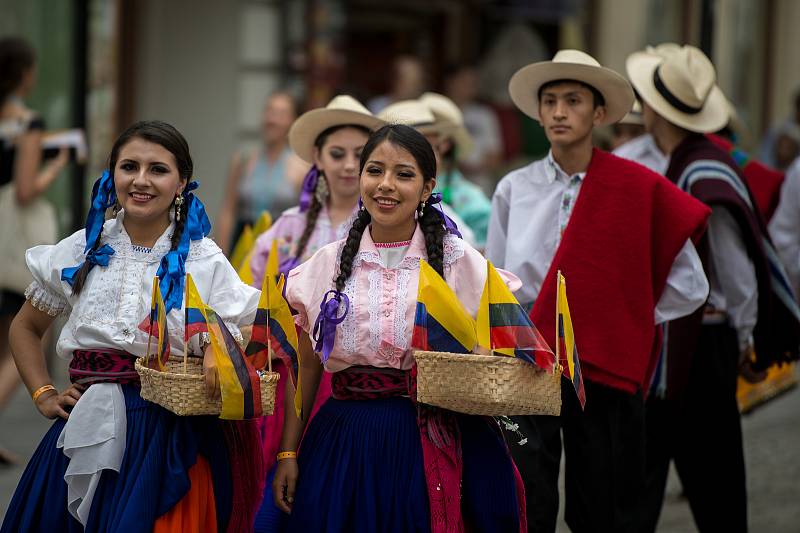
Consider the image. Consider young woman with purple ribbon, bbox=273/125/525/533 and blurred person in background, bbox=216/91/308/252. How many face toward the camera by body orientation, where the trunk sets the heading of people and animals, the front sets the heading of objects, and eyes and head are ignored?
2

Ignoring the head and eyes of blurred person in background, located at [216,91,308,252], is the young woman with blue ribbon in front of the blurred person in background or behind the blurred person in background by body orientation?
in front

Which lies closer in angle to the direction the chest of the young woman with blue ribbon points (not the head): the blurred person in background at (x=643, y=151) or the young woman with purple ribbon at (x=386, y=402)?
the young woman with purple ribbon

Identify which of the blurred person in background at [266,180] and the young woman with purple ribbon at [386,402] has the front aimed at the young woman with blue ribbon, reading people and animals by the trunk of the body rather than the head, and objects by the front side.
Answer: the blurred person in background

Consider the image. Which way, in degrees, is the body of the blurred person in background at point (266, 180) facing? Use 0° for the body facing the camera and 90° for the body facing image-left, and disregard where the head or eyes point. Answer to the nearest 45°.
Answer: approximately 0°

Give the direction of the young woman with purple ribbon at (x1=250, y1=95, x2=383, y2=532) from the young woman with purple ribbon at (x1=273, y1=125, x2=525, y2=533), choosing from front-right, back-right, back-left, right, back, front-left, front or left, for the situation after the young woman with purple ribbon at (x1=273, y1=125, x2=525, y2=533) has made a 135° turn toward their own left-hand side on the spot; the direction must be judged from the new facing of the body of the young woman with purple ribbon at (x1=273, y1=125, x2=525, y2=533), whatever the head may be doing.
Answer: front-left

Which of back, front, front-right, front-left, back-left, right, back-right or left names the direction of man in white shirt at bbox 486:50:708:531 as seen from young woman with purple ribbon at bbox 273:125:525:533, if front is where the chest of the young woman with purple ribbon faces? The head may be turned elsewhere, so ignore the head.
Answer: back-left

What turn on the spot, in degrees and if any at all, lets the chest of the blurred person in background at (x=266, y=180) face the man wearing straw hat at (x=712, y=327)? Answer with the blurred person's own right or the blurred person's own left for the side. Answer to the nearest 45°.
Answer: approximately 45° to the blurred person's own left

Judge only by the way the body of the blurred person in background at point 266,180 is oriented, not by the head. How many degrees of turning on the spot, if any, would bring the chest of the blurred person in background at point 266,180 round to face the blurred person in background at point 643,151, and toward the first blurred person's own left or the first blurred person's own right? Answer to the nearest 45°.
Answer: approximately 45° to the first blurred person's own left
